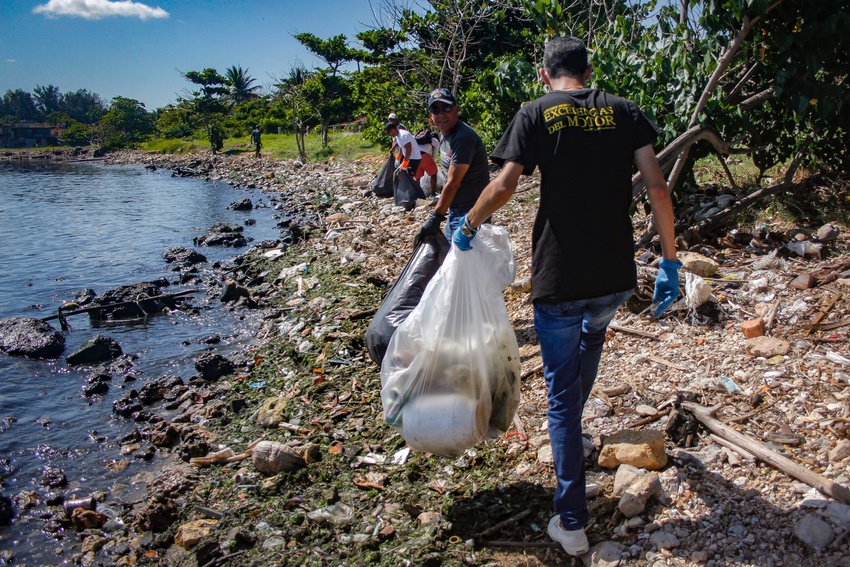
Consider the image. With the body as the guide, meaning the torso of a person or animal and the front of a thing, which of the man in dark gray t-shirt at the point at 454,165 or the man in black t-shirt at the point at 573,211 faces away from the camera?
the man in black t-shirt at the point at 573,211

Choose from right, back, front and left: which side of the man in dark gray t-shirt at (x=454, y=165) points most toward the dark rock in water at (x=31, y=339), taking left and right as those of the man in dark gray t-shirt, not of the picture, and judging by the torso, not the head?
front

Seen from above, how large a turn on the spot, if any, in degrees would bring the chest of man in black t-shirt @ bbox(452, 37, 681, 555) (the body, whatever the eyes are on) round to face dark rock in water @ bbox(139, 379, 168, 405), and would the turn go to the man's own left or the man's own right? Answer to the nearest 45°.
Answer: approximately 45° to the man's own left

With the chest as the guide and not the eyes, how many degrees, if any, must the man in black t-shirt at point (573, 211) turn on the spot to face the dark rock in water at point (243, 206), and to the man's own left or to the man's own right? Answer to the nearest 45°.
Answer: approximately 45° to the man's own left

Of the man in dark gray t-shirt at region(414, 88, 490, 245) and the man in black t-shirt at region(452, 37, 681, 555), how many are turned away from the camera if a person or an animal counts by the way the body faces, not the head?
1

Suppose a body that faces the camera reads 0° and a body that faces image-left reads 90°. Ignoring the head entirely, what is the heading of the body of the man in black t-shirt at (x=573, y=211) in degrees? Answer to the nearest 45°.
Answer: approximately 180°

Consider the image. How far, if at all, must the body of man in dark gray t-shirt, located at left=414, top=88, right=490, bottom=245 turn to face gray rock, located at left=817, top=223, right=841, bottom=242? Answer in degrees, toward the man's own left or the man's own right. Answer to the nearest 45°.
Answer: approximately 135° to the man's own left

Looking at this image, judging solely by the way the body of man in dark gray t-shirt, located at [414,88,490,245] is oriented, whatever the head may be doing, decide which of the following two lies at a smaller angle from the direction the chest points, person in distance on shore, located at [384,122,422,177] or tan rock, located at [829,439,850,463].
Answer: the tan rock

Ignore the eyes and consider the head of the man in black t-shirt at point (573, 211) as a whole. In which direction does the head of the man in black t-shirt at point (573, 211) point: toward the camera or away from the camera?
away from the camera
